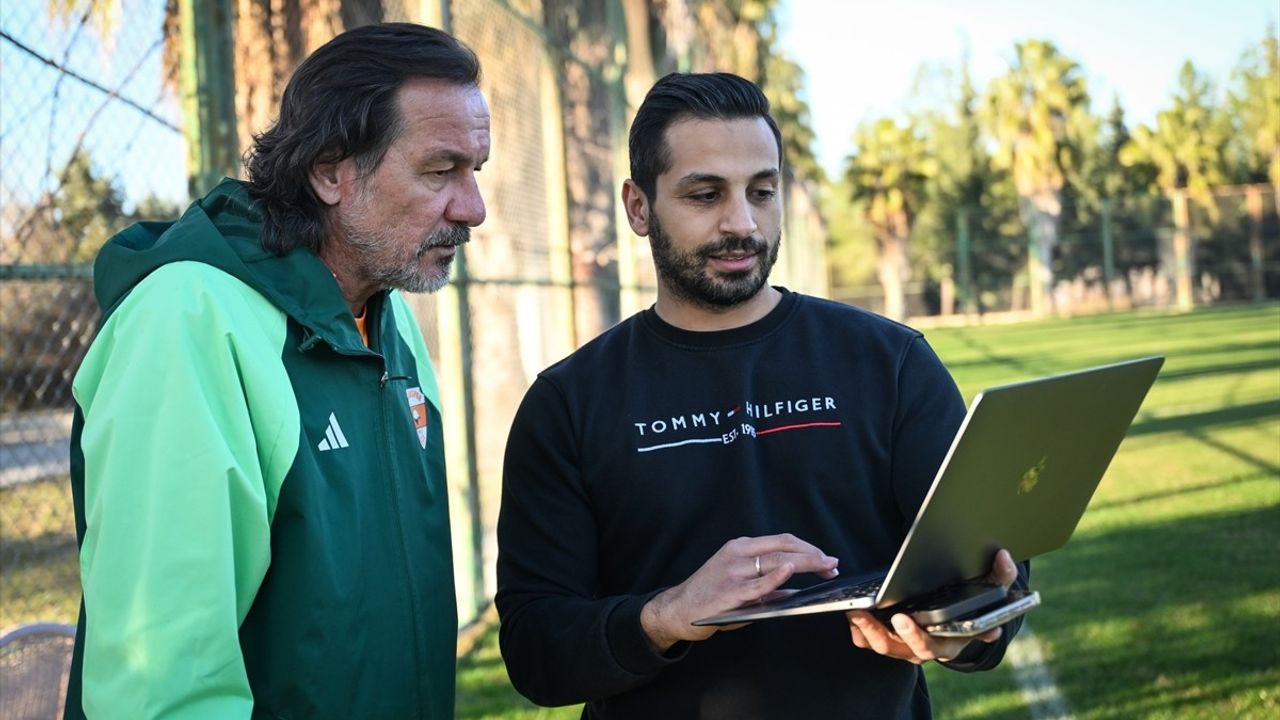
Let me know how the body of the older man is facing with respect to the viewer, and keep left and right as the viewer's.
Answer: facing the viewer and to the right of the viewer

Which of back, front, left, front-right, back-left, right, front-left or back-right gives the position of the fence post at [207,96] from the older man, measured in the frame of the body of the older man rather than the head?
back-left

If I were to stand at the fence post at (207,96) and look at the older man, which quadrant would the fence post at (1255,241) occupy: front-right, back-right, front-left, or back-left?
back-left

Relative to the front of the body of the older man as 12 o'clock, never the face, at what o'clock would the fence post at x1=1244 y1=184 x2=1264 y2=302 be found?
The fence post is roughly at 9 o'clock from the older man.

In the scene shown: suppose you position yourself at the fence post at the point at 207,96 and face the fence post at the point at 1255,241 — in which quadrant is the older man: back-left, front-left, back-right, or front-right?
back-right
